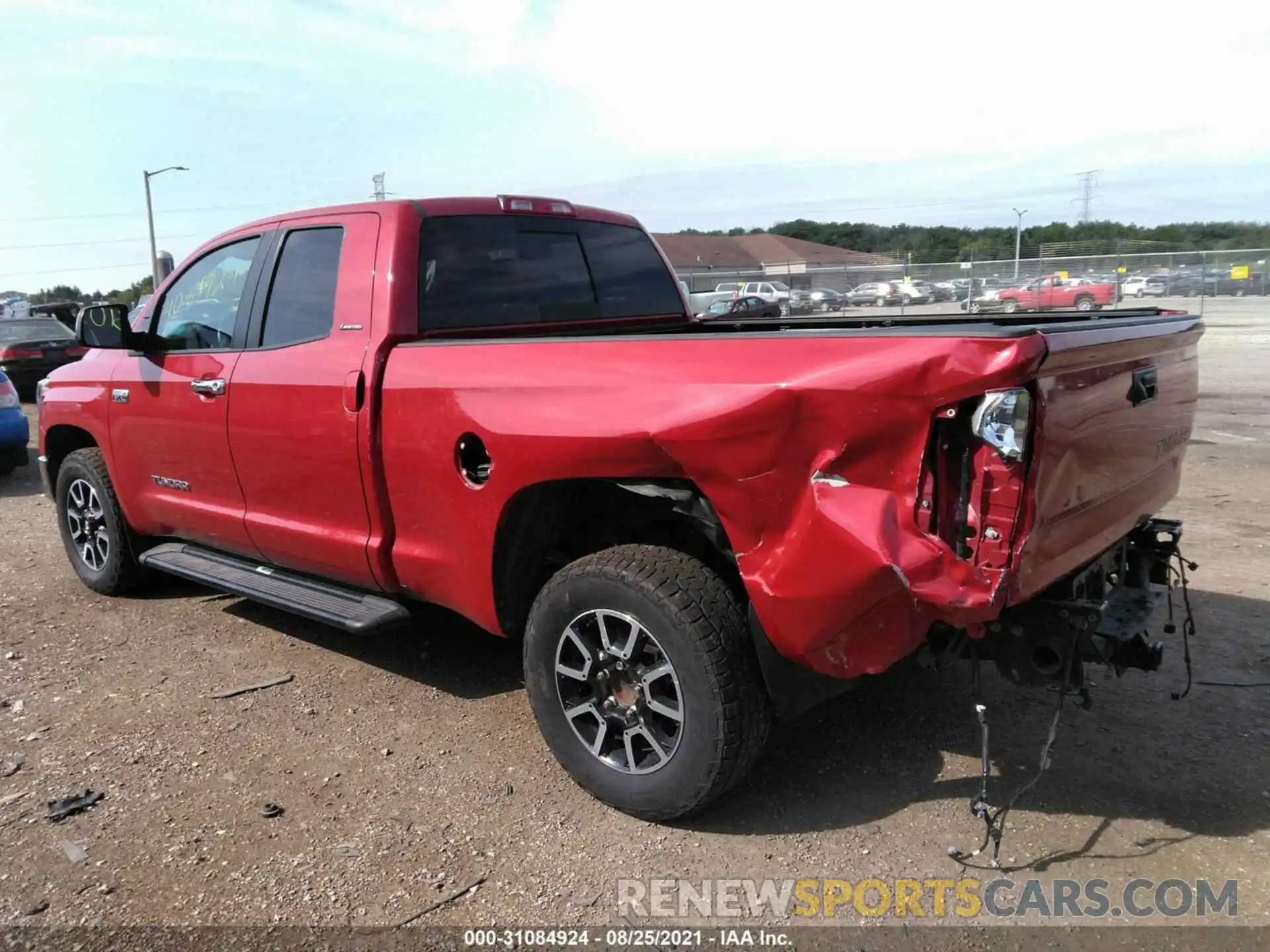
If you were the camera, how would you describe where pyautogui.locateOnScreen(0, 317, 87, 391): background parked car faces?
facing away from the viewer and to the left of the viewer

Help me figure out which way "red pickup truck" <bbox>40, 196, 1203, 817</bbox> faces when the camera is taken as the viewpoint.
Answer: facing away from the viewer and to the left of the viewer

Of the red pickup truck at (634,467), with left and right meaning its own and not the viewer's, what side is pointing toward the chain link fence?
right

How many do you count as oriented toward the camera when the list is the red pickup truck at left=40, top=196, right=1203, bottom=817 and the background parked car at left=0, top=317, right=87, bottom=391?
0

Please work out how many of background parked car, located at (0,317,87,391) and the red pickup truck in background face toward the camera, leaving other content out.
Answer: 0

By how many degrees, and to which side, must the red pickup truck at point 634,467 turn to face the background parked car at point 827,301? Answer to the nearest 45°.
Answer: approximately 45° to its right

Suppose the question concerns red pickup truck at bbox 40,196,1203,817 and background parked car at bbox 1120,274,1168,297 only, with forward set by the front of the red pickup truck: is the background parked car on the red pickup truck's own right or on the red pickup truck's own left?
on the red pickup truck's own right

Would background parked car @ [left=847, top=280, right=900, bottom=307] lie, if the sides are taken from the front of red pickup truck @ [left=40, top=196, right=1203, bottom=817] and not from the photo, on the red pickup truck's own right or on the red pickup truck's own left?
on the red pickup truck's own right

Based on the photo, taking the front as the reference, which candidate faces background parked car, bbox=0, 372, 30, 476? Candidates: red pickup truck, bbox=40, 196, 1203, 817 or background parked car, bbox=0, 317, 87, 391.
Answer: the red pickup truck
